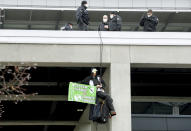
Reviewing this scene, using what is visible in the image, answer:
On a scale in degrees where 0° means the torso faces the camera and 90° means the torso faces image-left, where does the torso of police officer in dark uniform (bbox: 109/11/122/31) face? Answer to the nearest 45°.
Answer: approximately 45°

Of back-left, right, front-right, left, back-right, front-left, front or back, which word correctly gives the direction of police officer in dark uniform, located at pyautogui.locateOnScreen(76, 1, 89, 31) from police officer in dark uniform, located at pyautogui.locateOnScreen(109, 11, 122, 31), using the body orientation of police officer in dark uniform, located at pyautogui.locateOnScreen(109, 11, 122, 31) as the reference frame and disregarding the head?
front-right

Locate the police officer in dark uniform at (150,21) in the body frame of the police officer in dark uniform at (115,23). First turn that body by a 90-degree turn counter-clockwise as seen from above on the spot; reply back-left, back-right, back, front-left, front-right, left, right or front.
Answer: front-left
